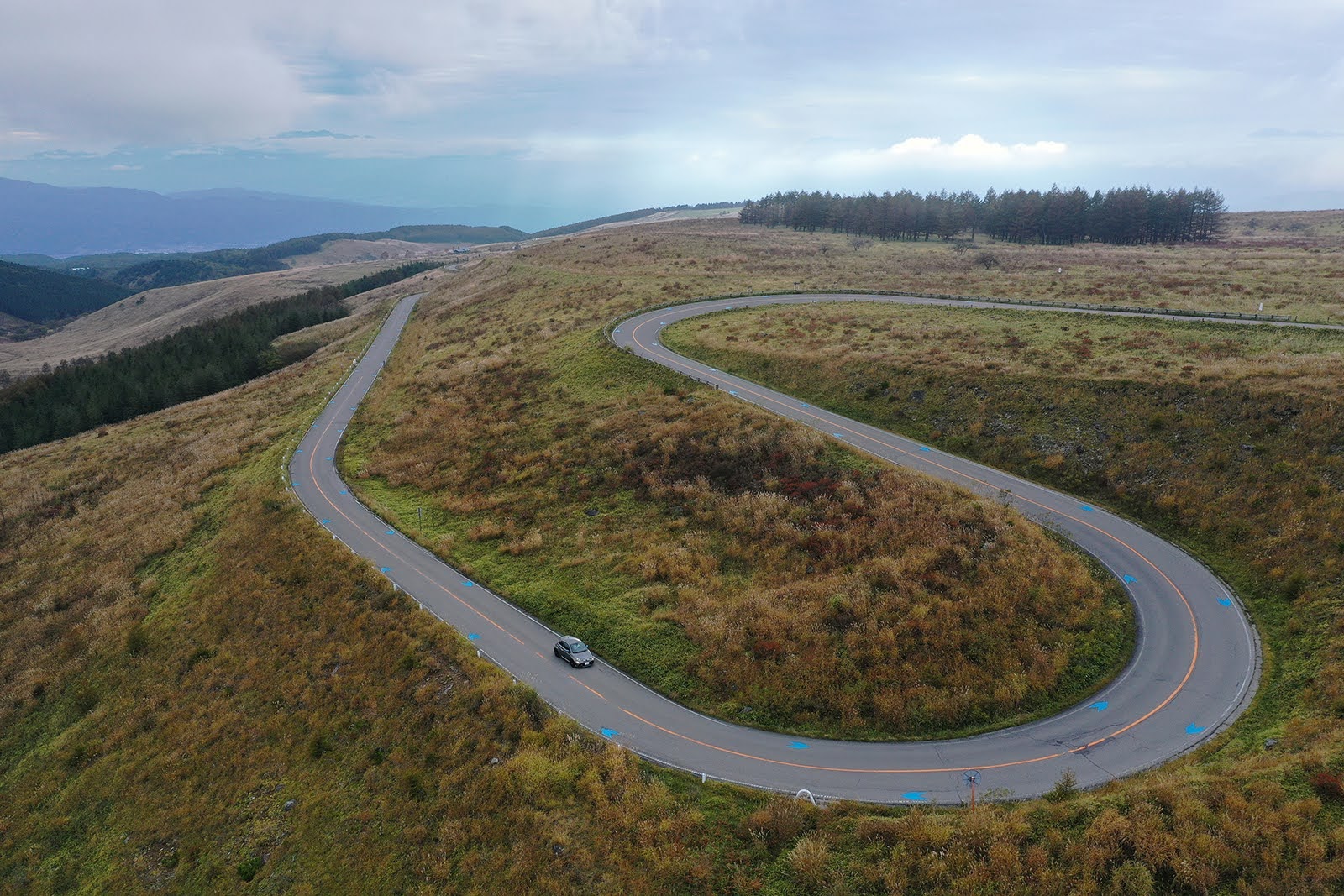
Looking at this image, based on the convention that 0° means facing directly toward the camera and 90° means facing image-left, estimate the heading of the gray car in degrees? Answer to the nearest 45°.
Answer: approximately 315°
